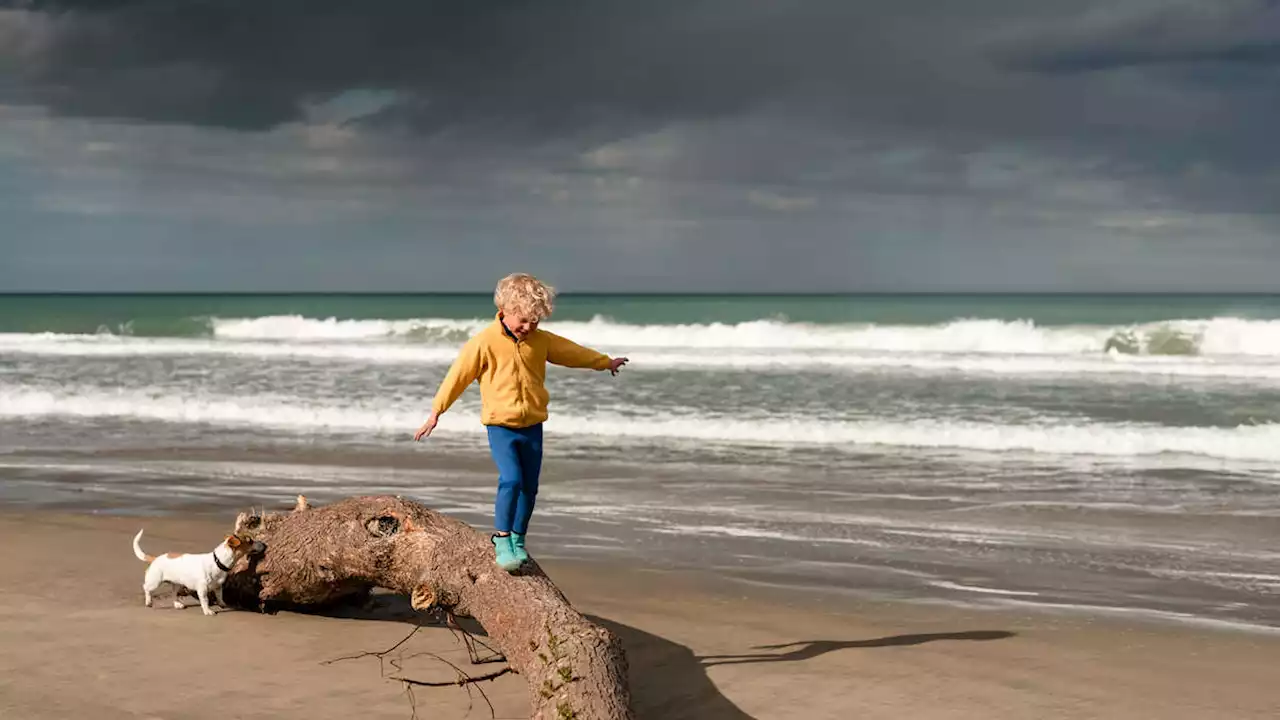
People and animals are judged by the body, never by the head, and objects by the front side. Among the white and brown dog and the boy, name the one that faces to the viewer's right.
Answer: the white and brown dog

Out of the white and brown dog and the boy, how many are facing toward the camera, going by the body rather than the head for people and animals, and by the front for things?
1

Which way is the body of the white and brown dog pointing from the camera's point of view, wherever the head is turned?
to the viewer's right

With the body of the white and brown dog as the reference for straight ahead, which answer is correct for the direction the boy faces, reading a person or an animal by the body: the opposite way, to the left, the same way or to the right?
to the right

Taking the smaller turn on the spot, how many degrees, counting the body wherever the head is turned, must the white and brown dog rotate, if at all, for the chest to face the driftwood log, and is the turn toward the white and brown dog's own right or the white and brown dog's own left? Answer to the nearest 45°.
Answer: approximately 45° to the white and brown dog's own right

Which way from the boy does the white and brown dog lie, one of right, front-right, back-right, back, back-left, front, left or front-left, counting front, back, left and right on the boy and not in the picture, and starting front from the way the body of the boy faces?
back-right

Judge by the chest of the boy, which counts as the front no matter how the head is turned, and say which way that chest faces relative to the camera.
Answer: toward the camera

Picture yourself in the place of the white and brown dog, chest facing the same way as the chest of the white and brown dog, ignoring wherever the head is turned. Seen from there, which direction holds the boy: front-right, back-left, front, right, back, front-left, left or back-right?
front-right
